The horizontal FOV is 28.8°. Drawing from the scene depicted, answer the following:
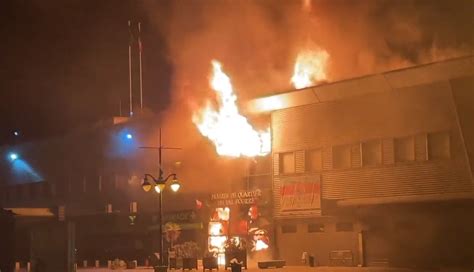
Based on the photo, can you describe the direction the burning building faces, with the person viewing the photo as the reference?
facing the viewer and to the left of the viewer

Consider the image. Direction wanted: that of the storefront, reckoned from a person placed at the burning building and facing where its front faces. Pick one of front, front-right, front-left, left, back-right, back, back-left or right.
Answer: right

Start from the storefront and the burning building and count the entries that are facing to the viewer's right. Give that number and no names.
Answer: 0

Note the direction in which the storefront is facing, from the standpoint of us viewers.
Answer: facing the viewer

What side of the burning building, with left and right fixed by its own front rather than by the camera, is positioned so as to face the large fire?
right

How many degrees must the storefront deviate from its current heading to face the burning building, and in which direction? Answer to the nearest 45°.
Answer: approximately 45° to its left
